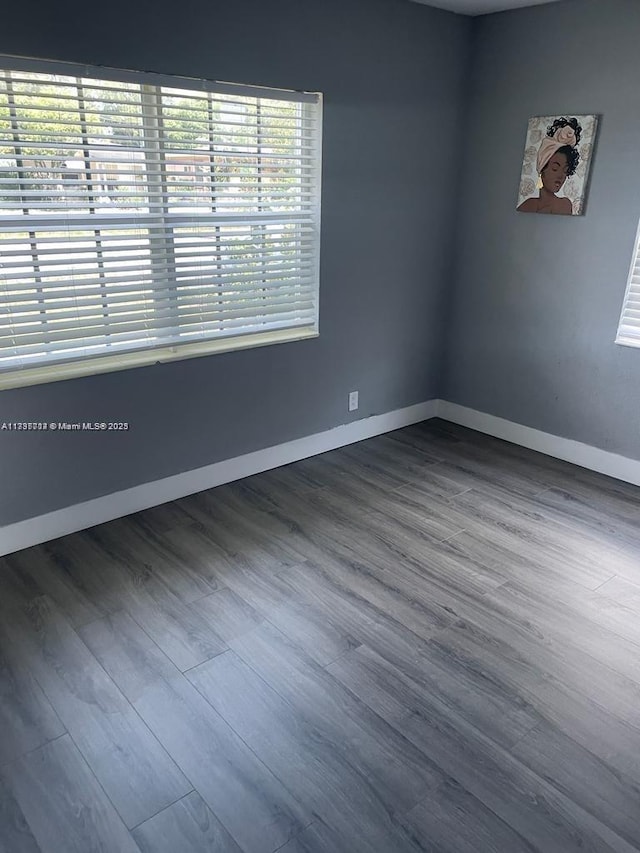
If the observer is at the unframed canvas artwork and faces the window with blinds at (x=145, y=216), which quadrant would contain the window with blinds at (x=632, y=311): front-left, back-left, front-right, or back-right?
back-left

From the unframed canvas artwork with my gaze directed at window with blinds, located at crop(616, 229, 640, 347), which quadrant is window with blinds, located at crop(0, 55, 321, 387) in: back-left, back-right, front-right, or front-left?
back-right

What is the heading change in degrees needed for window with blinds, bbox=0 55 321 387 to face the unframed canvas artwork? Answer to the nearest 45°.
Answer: approximately 45° to its left

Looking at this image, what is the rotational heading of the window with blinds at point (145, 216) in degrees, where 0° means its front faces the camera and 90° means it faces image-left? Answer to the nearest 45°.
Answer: approximately 315°
